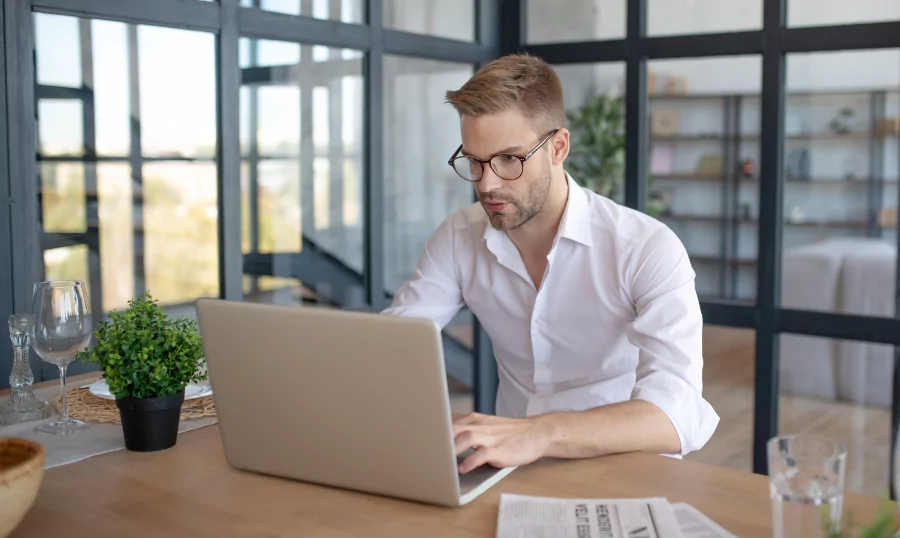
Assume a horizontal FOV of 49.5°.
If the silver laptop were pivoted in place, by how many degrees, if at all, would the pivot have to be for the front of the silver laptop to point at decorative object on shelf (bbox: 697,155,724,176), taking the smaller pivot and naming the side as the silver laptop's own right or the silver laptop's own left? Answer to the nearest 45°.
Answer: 0° — it already faces it

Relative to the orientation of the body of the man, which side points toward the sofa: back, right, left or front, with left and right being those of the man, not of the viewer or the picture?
back

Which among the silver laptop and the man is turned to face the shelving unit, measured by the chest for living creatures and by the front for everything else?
the silver laptop

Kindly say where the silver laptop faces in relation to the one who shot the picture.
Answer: facing away from the viewer and to the right of the viewer

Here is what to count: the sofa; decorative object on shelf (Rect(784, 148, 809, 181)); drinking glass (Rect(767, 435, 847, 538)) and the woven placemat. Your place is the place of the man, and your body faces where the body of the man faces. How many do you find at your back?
2

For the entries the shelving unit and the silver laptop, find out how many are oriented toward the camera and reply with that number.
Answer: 1

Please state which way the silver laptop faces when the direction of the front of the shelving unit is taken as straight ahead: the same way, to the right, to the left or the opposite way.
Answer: the opposite way

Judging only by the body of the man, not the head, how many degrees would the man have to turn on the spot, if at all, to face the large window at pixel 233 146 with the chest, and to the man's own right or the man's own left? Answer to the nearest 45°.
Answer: approximately 90° to the man's own right

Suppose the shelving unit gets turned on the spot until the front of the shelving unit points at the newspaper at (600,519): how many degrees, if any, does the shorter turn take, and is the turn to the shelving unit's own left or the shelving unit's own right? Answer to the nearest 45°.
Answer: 0° — it already faces it

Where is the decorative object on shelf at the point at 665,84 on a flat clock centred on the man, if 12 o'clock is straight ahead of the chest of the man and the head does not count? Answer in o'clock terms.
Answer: The decorative object on shelf is roughly at 5 o'clock from the man.

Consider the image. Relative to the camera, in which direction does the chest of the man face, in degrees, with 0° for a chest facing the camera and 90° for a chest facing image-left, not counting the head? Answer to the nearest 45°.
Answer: approximately 45°
